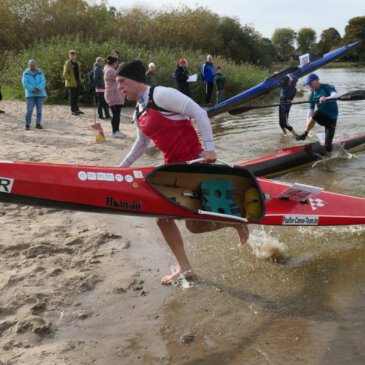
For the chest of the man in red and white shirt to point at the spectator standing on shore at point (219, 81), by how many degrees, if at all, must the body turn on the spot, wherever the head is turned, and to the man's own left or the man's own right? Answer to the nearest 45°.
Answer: approximately 135° to the man's own right

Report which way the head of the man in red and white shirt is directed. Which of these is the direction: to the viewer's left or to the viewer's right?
to the viewer's left

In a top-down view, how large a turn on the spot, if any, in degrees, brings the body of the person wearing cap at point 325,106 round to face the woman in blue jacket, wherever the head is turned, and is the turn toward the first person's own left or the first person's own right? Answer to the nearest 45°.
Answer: approximately 45° to the first person's own right

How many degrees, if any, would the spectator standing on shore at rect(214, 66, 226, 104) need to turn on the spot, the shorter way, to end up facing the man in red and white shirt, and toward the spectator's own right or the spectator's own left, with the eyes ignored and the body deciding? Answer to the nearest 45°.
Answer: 0° — they already face them

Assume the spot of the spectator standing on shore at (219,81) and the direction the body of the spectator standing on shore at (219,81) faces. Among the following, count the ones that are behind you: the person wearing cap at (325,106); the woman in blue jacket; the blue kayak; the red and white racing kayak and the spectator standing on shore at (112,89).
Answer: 0

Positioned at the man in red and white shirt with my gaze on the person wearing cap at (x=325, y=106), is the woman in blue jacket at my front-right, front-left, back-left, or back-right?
front-left

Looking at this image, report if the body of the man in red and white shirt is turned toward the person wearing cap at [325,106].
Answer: no

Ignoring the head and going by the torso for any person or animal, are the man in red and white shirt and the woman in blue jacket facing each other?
no

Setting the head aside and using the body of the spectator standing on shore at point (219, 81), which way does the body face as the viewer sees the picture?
toward the camera

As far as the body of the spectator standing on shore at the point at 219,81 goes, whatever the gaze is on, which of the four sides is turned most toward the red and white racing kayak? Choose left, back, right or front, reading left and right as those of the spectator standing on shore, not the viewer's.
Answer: front

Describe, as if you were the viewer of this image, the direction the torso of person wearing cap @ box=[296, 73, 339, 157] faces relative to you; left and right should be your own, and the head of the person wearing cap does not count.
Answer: facing the viewer and to the left of the viewer
